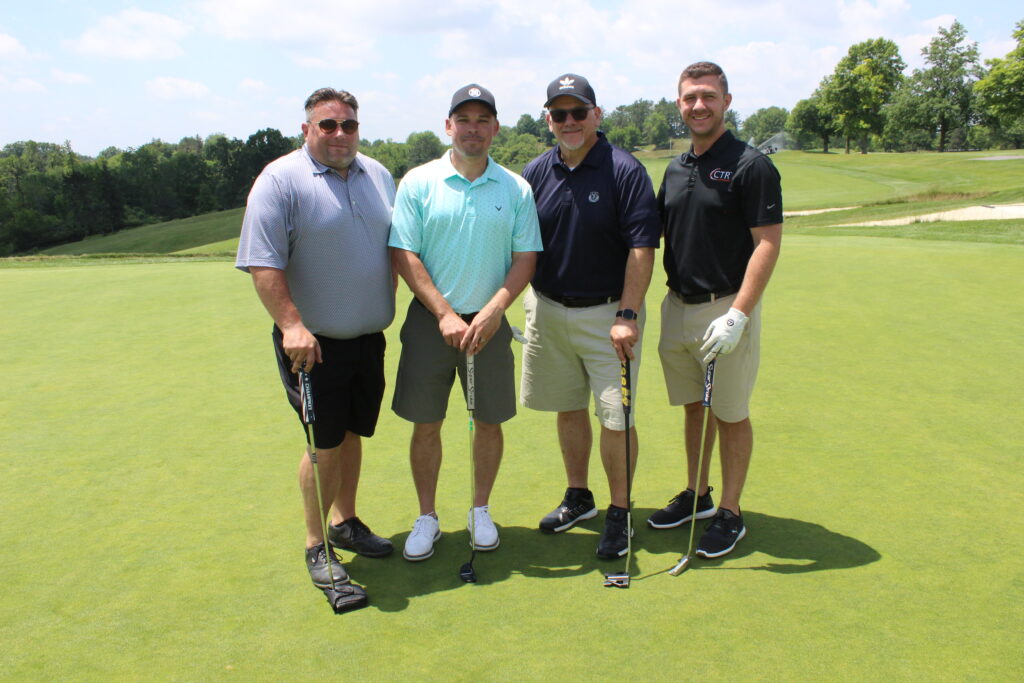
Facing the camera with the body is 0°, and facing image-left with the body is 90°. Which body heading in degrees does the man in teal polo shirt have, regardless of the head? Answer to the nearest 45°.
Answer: approximately 0°

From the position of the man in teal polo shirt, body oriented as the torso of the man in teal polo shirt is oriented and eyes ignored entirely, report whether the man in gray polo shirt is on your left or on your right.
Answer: on your right

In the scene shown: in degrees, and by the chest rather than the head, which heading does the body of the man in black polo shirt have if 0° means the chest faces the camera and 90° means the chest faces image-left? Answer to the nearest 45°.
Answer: approximately 45°

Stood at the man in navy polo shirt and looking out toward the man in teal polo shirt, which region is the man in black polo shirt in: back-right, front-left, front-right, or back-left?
back-left

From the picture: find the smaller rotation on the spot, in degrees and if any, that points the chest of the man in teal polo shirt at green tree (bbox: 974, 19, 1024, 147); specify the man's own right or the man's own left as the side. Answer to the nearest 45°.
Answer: approximately 135° to the man's own left

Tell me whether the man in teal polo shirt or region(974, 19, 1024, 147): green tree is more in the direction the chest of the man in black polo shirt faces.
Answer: the man in teal polo shirt

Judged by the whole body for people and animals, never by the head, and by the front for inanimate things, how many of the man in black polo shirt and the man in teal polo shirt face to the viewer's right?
0

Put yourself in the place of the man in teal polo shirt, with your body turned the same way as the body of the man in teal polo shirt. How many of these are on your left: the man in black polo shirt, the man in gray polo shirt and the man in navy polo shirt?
2

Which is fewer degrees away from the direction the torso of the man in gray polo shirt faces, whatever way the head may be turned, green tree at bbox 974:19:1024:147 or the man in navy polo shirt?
the man in navy polo shirt

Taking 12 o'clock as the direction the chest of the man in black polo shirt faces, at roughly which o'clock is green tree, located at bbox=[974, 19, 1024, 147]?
The green tree is roughly at 5 o'clock from the man in black polo shirt.

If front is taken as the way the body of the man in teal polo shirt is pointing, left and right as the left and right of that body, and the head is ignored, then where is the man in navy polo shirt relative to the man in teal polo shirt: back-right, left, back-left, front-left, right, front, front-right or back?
left

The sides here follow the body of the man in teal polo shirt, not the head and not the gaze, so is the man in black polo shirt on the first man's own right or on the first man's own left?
on the first man's own left
